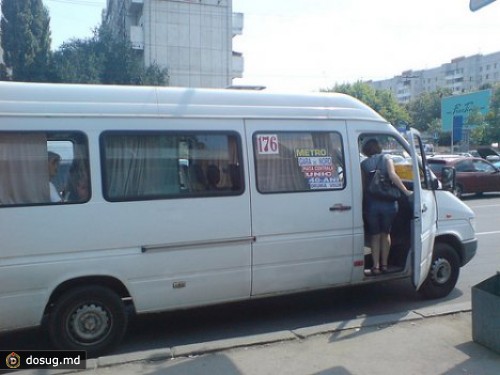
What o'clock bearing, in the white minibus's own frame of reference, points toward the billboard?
The billboard is roughly at 10 o'clock from the white minibus.

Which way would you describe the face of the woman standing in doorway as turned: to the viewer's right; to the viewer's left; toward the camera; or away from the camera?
away from the camera

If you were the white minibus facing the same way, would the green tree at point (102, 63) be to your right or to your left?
on your left

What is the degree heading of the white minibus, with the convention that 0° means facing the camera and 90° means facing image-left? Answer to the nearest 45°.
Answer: approximately 270°

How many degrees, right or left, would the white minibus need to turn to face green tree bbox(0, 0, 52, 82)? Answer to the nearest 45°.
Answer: approximately 135° to its left

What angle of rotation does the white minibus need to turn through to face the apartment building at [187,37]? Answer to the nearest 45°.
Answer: approximately 90° to its left
